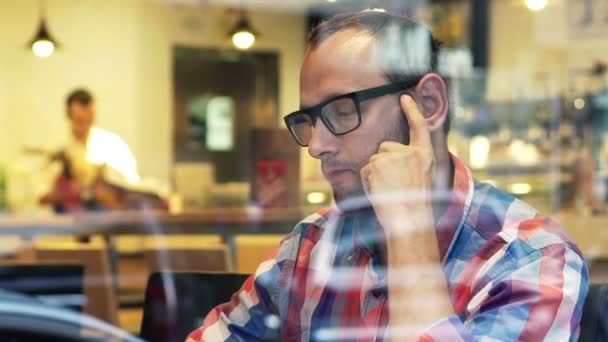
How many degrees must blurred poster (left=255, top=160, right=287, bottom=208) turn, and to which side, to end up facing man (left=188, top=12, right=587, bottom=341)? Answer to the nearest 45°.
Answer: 0° — it already faces them

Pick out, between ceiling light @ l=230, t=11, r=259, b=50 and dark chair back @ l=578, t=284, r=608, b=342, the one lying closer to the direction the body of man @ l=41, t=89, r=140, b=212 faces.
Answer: the dark chair back

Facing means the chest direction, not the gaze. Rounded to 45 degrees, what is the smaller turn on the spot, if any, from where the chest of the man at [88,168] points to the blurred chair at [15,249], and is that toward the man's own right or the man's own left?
approximately 45° to the man's own left

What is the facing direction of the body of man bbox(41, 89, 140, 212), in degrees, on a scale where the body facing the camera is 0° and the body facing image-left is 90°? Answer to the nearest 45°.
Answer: approximately 45°

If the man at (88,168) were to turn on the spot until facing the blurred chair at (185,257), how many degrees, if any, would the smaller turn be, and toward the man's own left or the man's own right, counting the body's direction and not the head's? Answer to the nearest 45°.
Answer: approximately 45° to the man's own left

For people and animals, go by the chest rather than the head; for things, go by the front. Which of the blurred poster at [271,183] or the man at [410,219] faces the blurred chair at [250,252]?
the blurred poster

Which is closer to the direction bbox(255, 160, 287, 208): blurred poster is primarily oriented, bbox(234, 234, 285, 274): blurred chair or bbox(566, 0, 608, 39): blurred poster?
the blurred chair

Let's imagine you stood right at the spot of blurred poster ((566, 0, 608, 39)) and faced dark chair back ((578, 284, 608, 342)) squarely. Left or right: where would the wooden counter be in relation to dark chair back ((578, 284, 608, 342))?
right
